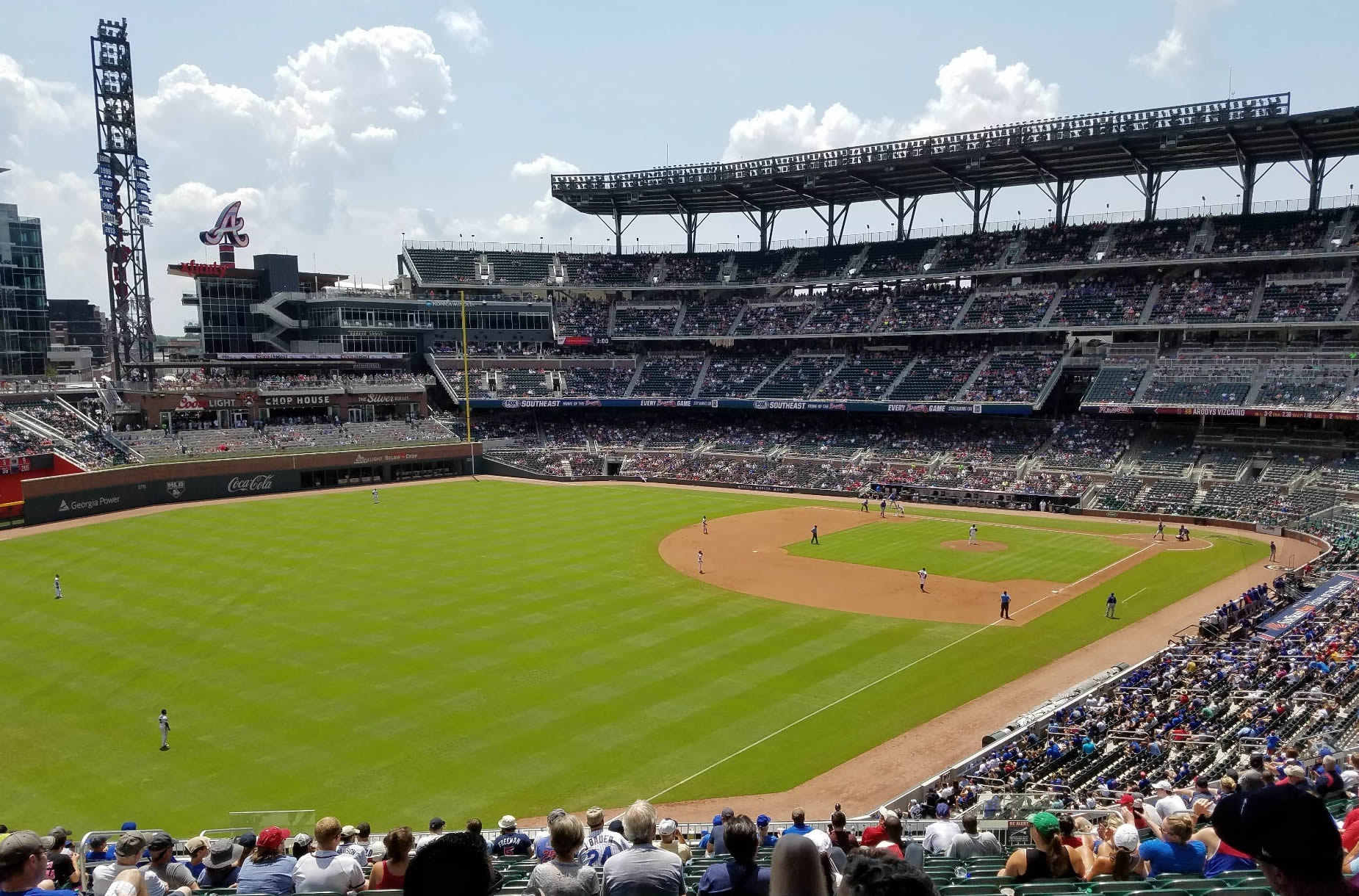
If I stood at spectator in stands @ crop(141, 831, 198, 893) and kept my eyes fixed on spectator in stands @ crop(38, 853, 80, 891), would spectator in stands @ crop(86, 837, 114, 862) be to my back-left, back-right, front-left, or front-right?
front-right

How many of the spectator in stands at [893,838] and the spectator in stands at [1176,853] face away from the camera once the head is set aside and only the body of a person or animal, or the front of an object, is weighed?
2

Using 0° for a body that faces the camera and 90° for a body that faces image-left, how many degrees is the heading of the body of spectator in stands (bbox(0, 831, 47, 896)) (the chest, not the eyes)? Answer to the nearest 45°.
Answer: approximately 225°

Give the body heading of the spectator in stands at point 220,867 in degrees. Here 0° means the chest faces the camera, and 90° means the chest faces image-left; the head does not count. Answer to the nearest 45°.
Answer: approximately 225°

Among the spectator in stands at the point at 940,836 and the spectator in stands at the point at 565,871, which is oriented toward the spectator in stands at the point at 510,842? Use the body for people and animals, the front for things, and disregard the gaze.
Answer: the spectator in stands at the point at 565,871

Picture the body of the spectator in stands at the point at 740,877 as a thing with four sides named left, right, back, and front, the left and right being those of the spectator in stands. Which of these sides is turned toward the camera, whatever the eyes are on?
back

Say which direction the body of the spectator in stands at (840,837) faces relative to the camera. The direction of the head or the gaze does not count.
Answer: away from the camera

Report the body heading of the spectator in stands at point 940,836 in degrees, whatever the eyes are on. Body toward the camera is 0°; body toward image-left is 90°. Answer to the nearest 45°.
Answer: approximately 180°

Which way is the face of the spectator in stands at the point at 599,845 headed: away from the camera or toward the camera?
away from the camera

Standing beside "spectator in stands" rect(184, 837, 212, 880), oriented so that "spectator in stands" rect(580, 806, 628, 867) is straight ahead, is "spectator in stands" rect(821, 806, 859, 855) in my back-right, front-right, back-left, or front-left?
front-left

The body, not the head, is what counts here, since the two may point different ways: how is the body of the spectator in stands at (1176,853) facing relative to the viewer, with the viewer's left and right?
facing away from the viewer

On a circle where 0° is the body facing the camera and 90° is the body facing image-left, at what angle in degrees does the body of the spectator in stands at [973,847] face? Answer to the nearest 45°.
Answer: approximately 180°

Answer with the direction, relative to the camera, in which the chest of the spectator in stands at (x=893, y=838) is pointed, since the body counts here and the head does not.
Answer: away from the camera

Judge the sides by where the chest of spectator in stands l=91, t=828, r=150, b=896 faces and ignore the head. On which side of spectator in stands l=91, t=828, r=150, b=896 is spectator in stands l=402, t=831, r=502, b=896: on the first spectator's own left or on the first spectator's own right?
on the first spectator's own right

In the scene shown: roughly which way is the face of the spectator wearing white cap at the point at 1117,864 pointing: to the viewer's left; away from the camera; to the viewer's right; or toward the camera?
away from the camera

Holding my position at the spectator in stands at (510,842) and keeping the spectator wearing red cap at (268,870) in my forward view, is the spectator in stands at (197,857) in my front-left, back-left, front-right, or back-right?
front-right

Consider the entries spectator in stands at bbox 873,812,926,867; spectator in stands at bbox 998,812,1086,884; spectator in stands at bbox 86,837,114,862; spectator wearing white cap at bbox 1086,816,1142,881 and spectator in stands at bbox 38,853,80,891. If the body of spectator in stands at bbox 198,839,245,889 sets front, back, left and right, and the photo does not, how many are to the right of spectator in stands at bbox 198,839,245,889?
3
